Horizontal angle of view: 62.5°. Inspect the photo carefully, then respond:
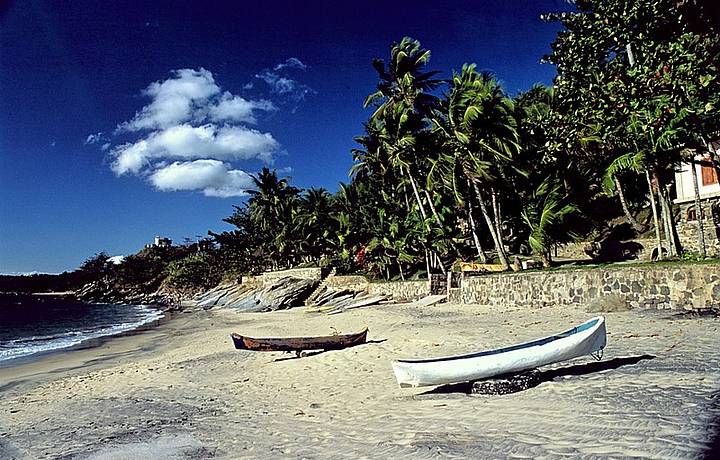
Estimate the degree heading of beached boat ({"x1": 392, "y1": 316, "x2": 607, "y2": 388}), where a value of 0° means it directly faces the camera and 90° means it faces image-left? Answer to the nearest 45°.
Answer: approximately 270°

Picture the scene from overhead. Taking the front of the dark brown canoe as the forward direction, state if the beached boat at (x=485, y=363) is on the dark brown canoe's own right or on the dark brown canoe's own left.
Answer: on the dark brown canoe's own right

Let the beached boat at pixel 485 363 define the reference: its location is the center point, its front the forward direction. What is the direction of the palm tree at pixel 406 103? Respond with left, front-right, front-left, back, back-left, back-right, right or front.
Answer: left

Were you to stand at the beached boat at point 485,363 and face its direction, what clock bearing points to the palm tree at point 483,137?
The palm tree is roughly at 9 o'clock from the beached boat.

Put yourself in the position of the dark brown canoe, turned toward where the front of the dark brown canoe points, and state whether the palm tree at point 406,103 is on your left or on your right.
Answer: on your left

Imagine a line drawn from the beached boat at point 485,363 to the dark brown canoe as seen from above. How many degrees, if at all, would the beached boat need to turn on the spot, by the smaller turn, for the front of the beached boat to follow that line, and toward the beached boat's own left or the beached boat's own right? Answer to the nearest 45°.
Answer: approximately 135° to the beached boat's own left

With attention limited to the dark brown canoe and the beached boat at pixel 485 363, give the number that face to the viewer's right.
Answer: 2

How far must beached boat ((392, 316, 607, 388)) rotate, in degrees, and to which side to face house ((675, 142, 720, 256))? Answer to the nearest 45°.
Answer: approximately 45° to its left
